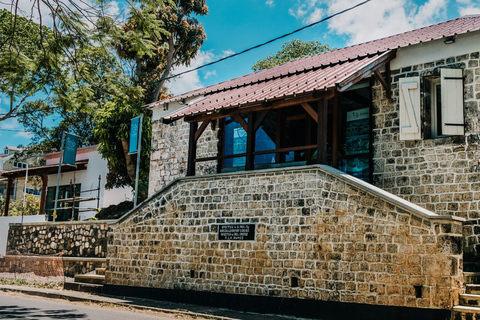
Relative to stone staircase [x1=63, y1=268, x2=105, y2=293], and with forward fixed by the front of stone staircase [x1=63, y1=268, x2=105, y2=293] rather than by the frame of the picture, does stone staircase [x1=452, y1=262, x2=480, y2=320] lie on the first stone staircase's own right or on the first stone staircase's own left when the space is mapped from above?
on the first stone staircase's own left

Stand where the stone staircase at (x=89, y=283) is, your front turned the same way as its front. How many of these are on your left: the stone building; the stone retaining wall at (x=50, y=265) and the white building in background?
1

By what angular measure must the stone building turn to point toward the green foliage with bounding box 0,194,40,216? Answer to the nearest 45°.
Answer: approximately 90° to its right

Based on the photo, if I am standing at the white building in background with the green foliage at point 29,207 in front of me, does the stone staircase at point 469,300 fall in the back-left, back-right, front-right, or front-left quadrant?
back-left

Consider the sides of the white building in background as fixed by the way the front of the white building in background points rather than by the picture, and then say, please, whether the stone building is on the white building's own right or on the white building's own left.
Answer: on the white building's own left

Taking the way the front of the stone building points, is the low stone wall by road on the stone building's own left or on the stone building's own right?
on the stone building's own right
